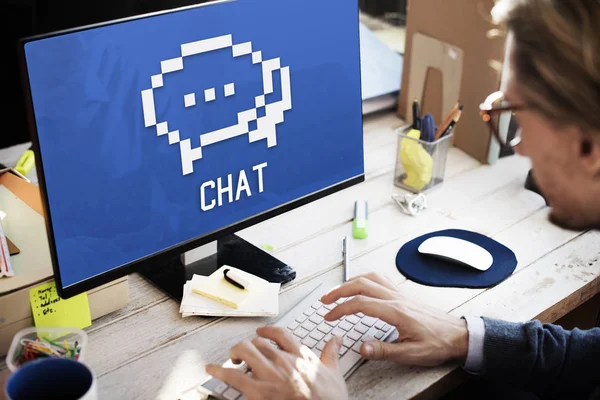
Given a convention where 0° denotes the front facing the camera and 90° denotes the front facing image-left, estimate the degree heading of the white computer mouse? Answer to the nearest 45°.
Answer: approximately 135°

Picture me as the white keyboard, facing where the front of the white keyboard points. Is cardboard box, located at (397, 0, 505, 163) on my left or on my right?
on my left

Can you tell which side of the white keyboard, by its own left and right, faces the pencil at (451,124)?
left

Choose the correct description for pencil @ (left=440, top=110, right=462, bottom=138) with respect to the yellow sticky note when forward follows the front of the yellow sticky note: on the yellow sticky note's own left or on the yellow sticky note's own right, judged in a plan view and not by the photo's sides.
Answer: on the yellow sticky note's own left

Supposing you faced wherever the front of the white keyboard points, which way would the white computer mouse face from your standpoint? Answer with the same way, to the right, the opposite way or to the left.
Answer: the opposite way

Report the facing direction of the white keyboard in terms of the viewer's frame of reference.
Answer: facing the viewer and to the right of the viewer
